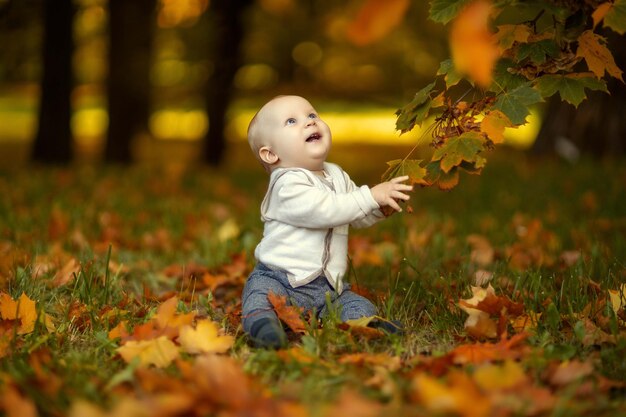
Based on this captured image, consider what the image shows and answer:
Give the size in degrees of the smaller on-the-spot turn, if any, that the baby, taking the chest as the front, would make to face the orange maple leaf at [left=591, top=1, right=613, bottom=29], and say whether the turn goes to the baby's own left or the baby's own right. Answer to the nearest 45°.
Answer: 0° — they already face it

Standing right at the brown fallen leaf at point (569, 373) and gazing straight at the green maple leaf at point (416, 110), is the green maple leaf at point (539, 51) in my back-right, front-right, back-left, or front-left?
front-right

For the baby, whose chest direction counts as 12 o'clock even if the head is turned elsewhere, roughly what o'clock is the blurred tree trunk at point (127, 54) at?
The blurred tree trunk is roughly at 7 o'clock from the baby.

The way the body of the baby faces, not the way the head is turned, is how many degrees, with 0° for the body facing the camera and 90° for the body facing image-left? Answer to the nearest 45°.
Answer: approximately 315°

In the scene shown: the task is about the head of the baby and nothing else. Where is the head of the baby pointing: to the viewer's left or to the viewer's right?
to the viewer's right

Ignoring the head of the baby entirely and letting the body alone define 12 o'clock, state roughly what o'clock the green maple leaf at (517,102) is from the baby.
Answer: The green maple leaf is roughly at 11 o'clock from the baby.

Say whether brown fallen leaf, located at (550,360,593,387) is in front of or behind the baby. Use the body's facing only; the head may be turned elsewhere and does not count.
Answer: in front
